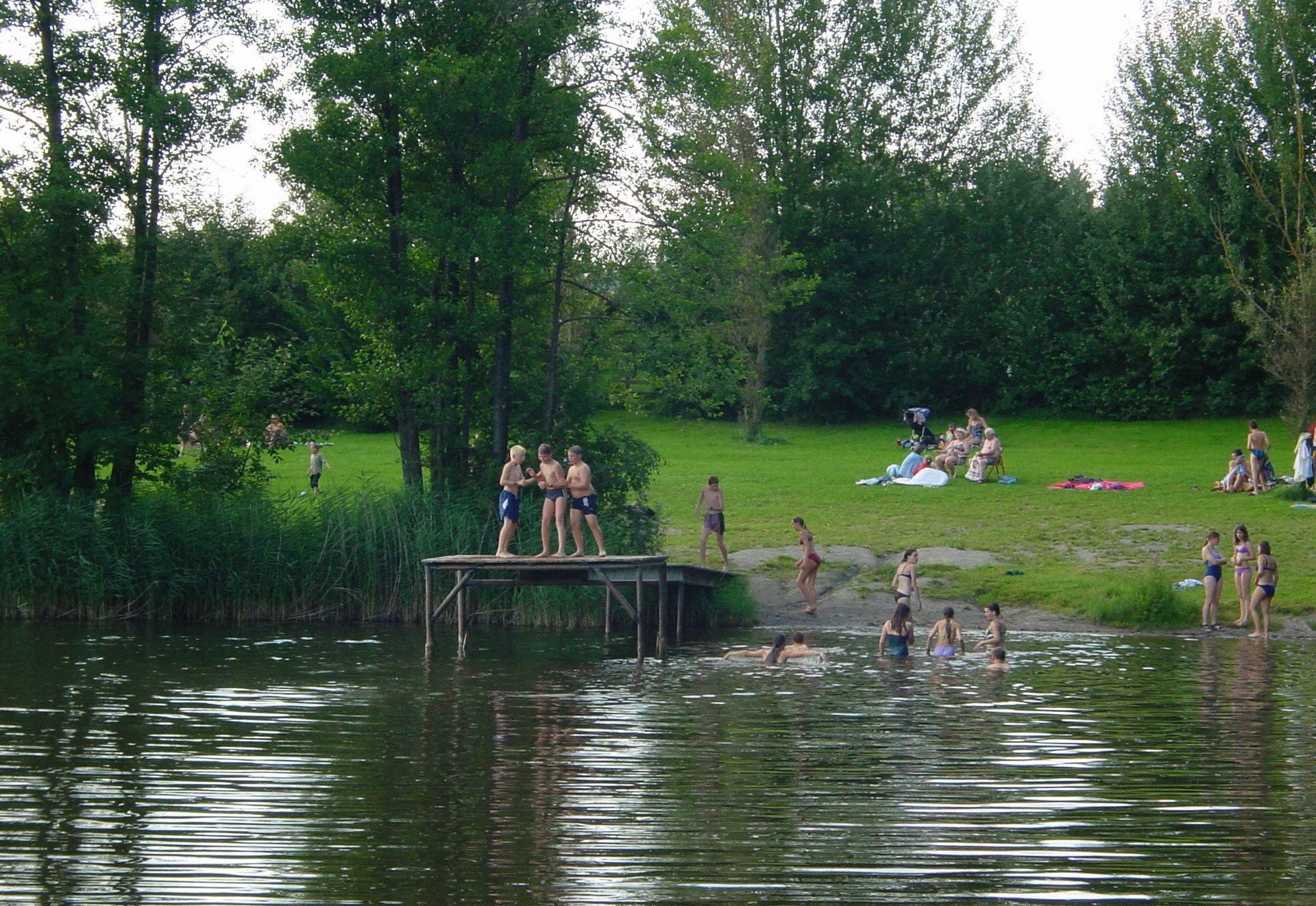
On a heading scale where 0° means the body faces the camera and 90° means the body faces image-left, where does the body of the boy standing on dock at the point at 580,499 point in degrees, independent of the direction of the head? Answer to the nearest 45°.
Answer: approximately 45°

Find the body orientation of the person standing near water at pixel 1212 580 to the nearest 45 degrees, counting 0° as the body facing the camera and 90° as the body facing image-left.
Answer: approximately 315°

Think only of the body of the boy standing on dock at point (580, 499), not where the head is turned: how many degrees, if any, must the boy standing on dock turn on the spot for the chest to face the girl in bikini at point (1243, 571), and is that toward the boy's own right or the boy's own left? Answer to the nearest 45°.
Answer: approximately 135° to the boy's own left

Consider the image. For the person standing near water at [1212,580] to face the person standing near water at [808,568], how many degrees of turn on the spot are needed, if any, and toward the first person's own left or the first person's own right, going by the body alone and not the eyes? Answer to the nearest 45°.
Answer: approximately 135° to the first person's own right

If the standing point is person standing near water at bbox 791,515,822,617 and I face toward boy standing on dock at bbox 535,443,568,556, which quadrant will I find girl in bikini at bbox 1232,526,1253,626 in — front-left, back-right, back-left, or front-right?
back-left
